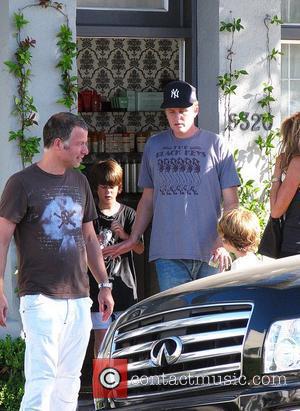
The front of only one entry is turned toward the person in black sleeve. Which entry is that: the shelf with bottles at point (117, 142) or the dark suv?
the shelf with bottles

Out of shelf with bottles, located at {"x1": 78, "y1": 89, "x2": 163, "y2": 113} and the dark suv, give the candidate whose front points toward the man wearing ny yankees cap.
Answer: the shelf with bottles

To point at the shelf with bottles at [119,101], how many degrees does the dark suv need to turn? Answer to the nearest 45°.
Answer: approximately 135° to its right

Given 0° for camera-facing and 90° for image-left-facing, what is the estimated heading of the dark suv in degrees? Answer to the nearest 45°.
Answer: approximately 45°

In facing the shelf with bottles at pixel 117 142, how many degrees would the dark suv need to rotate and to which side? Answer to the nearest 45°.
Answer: approximately 135° to its right
